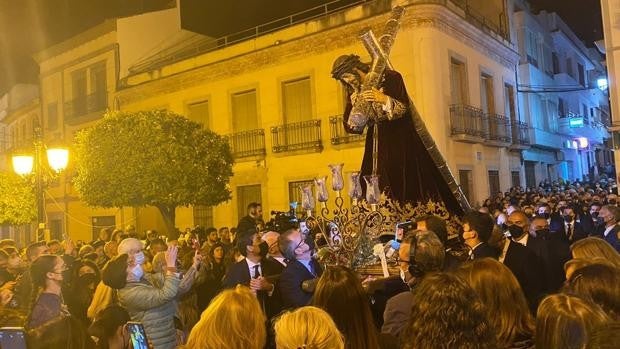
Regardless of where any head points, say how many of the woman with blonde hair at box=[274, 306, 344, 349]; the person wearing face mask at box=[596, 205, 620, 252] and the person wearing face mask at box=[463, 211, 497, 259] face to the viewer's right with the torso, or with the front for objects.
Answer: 0

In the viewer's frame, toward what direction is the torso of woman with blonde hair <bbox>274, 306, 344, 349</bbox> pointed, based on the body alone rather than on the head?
away from the camera

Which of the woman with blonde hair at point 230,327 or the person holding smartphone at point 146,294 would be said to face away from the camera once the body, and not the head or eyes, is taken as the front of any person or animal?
the woman with blonde hair

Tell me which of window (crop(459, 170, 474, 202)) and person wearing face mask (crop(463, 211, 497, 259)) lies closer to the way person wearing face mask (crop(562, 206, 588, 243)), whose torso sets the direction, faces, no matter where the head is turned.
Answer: the person wearing face mask

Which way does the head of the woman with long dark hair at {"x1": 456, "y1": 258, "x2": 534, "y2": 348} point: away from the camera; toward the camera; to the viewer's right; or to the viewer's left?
away from the camera

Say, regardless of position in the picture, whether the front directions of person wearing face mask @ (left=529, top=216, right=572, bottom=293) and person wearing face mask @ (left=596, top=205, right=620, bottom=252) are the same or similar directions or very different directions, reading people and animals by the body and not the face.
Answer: same or similar directions

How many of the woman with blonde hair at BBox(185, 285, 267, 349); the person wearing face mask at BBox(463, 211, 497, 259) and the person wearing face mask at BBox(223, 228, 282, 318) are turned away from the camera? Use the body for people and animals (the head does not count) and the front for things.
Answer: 1

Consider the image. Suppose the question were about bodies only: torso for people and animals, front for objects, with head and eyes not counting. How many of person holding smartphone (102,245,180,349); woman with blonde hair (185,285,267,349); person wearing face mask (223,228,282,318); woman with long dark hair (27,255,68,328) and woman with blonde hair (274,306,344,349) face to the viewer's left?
0

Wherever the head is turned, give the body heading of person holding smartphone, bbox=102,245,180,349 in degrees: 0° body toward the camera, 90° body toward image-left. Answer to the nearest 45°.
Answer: approximately 270°

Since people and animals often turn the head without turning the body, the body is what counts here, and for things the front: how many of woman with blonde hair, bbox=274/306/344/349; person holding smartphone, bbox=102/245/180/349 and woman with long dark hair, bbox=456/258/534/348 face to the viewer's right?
1

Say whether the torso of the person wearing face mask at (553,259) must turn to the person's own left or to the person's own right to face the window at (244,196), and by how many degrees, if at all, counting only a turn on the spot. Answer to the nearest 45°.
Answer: approximately 90° to the person's own right

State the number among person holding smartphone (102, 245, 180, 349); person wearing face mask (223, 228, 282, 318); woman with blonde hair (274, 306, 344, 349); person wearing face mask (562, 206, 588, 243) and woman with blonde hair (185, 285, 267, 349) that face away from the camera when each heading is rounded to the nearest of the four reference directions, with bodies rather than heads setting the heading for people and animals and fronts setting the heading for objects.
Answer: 2

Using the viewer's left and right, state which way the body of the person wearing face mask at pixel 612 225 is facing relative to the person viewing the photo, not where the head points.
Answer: facing the viewer and to the left of the viewer

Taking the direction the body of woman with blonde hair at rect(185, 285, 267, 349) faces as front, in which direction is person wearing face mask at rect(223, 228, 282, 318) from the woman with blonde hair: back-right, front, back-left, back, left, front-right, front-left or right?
front
